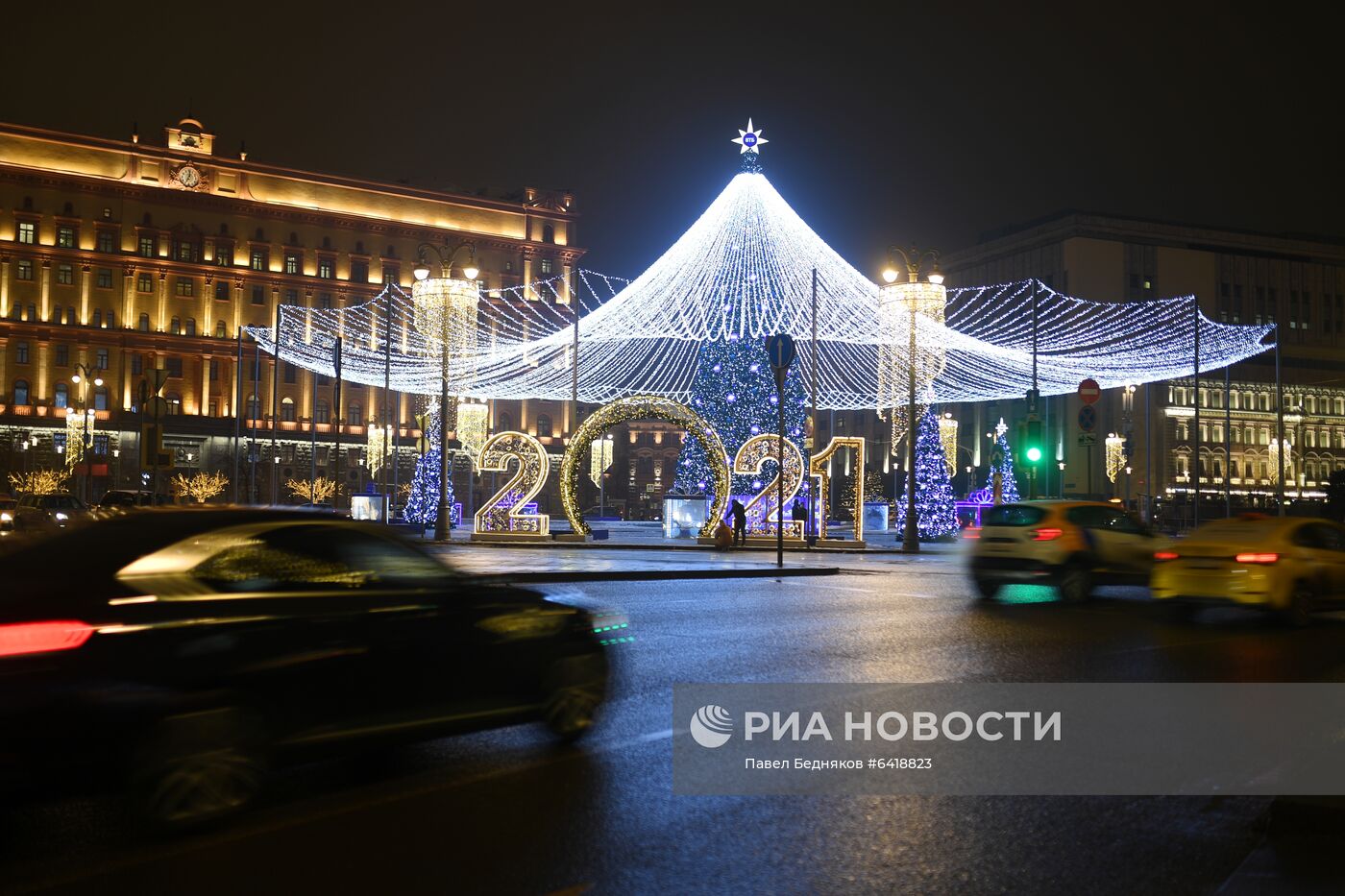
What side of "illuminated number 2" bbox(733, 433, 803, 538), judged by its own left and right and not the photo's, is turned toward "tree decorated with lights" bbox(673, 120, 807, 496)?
back

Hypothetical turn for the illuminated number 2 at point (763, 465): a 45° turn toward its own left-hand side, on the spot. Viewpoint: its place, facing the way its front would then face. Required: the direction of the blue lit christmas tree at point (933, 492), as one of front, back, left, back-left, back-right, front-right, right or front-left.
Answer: left

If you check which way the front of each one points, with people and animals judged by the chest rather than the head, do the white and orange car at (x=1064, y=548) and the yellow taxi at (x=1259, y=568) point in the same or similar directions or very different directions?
same or similar directions

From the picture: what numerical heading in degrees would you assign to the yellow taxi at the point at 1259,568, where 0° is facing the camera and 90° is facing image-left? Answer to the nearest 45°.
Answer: approximately 225°

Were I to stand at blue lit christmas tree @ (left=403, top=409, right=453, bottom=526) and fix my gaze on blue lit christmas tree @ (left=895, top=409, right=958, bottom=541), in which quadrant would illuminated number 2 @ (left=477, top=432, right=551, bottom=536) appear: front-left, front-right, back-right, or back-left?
front-right

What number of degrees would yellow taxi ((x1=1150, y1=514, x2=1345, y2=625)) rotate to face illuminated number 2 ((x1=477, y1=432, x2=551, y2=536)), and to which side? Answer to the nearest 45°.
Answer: approximately 90° to its left

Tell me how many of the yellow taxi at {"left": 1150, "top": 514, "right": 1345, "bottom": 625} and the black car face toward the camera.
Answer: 0

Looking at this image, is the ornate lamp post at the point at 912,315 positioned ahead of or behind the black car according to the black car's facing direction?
ahead

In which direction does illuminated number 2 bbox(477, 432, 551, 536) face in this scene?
toward the camera

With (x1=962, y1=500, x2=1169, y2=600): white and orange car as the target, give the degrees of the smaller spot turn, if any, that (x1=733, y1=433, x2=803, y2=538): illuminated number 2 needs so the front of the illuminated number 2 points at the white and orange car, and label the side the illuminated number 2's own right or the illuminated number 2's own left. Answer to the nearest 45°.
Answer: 0° — it already faces it

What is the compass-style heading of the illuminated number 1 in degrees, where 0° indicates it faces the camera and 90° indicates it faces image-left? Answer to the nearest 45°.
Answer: approximately 0°

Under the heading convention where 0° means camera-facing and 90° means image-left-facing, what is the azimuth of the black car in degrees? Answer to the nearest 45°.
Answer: approximately 225°

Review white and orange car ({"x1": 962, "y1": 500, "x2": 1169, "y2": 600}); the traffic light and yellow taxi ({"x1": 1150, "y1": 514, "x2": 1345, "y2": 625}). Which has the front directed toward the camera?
the traffic light

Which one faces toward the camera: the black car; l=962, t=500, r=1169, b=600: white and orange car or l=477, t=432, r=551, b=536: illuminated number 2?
the illuminated number 2

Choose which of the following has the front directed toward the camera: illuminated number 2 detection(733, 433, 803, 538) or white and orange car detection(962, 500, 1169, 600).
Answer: the illuminated number 2

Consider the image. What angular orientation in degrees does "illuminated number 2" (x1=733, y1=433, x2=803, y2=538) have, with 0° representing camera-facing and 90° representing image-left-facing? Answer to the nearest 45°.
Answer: approximately 0°
